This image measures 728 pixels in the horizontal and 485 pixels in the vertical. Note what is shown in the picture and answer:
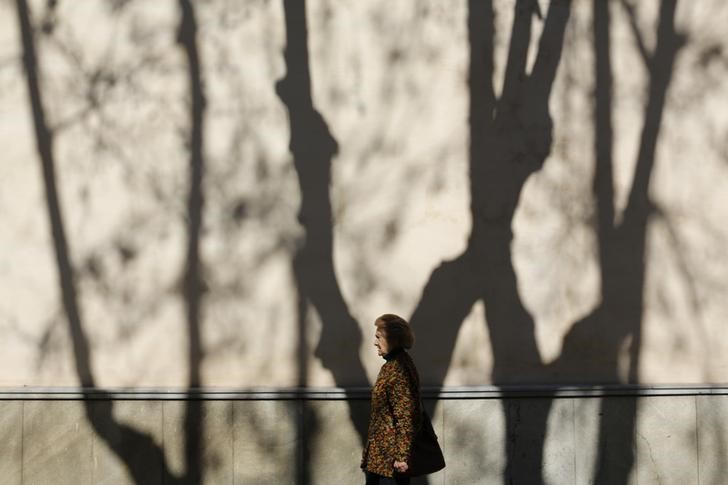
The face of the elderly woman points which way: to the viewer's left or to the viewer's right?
to the viewer's left

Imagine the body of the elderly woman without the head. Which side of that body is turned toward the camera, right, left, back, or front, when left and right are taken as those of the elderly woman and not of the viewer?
left
